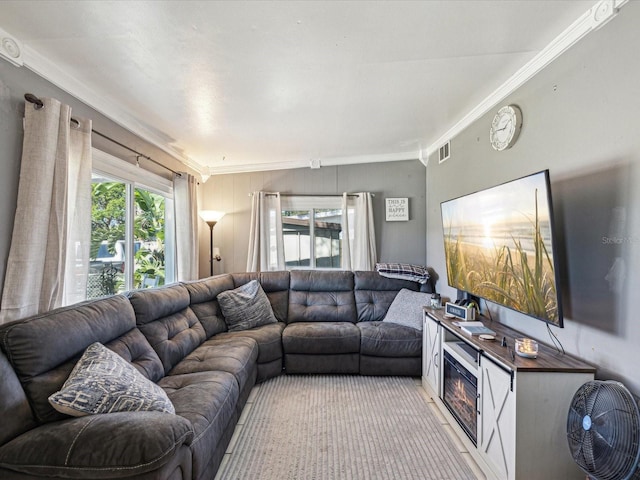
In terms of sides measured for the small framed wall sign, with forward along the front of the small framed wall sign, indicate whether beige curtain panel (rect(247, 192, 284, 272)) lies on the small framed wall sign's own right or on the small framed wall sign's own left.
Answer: on the small framed wall sign's own right

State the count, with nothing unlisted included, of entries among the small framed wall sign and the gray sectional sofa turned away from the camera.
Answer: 0

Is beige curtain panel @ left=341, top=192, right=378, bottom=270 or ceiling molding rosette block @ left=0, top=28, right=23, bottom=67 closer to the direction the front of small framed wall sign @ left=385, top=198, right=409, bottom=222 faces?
the ceiling molding rosette block

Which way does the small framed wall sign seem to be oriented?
toward the camera

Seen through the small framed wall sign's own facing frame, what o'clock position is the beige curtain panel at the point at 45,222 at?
The beige curtain panel is roughly at 1 o'clock from the small framed wall sign.

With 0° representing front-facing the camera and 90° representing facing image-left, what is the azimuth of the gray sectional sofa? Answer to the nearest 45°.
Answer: approximately 315°

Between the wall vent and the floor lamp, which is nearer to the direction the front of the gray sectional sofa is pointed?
the wall vent

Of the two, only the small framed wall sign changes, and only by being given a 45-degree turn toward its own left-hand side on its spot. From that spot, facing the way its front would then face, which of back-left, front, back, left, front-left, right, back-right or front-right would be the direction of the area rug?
front-right

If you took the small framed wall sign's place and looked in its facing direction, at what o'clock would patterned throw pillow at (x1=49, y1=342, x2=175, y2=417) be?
The patterned throw pillow is roughly at 1 o'clock from the small framed wall sign.
